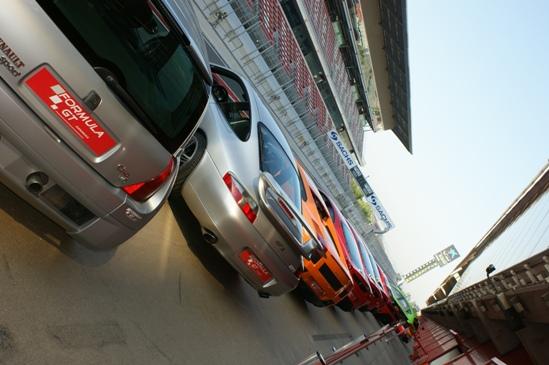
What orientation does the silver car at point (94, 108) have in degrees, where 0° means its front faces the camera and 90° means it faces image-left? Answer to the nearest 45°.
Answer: approximately 180°

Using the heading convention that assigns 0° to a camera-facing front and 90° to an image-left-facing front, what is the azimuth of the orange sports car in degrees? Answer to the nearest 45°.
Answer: approximately 135°

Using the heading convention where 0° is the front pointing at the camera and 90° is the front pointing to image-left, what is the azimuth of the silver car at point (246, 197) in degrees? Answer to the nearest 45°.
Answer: approximately 135°
